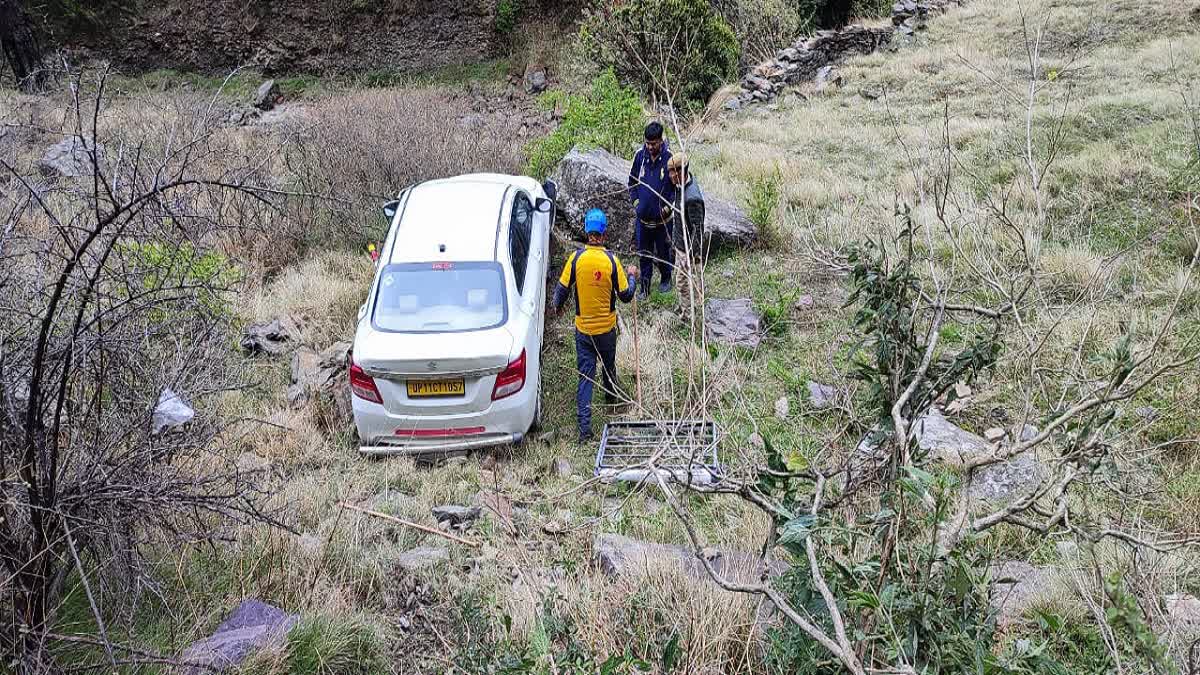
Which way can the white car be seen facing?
away from the camera

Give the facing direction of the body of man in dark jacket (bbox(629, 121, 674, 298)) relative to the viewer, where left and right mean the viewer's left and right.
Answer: facing the viewer

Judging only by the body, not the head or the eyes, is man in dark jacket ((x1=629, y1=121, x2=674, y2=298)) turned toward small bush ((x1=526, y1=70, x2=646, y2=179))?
no

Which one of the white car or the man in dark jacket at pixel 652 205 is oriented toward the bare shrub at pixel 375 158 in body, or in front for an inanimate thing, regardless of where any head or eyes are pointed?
the white car

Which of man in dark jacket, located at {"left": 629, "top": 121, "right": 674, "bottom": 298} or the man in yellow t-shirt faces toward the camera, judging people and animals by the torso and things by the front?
the man in dark jacket

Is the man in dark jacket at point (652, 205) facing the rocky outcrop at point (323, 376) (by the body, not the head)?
no

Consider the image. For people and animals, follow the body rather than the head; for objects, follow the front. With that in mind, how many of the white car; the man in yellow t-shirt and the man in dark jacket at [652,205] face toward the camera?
1

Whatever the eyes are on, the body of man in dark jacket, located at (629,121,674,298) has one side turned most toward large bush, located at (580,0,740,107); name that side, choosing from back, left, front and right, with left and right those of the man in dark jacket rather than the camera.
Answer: back

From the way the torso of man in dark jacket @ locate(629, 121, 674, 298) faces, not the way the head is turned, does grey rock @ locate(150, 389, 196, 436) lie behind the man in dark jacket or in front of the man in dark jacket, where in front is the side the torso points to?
in front

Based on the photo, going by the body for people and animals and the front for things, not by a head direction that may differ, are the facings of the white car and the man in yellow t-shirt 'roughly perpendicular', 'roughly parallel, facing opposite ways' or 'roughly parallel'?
roughly parallel

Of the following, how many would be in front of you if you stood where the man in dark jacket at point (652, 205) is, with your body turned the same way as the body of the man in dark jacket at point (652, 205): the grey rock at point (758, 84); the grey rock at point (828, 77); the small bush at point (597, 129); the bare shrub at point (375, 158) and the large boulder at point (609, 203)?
0

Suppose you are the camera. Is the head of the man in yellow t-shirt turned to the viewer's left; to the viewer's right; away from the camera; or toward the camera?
away from the camera

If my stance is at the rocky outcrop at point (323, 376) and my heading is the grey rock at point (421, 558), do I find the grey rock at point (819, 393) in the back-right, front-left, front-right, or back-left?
front-left

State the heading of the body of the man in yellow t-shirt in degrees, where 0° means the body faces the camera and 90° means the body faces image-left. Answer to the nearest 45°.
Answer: approximately 180°

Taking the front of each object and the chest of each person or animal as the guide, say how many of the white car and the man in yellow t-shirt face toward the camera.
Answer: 0

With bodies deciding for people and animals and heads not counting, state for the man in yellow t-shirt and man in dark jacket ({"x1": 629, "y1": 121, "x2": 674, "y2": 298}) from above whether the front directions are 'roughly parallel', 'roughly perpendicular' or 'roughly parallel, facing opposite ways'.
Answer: roughly parallel, facing opposite ways
